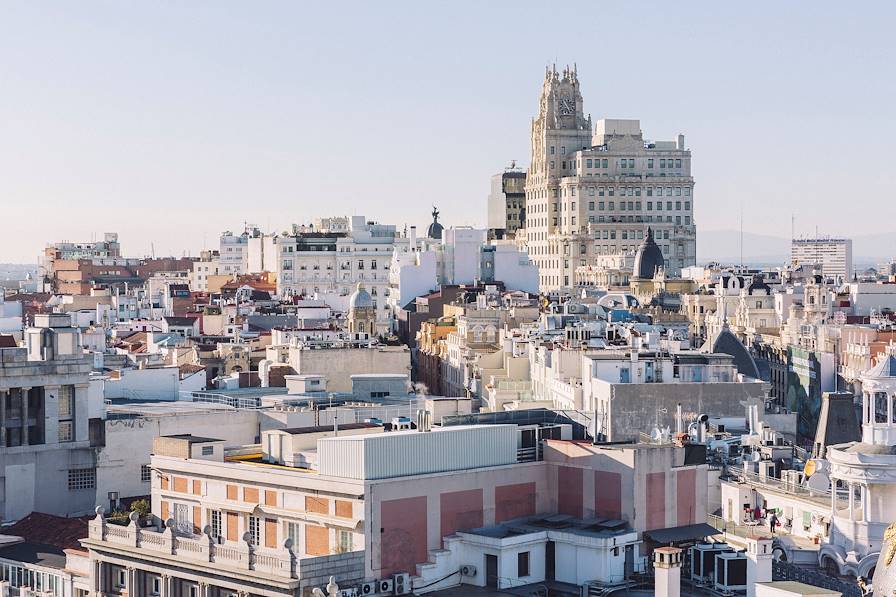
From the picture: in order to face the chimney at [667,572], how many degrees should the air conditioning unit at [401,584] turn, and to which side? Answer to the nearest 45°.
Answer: approximately 90° to its left

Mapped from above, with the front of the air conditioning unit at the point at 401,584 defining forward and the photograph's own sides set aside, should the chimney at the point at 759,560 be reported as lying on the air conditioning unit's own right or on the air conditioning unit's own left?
on the air conditioning unit's own left
